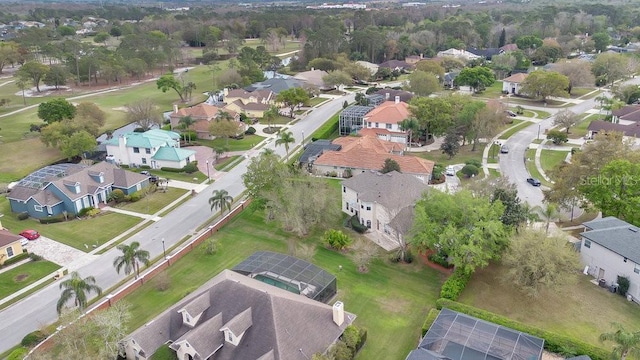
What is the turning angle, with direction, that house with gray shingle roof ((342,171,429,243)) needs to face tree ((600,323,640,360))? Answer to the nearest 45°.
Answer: approximately 90° to its right

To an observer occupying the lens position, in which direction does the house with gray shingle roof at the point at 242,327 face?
facing the viewer and to the left of the viewer

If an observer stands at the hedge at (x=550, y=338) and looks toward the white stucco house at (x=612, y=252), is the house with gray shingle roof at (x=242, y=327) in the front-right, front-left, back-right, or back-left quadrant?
back-left

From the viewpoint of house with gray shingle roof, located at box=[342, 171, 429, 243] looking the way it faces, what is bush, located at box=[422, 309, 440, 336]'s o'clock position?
The bush is roughly at 4 o'clock from the house with gray shingle roof.

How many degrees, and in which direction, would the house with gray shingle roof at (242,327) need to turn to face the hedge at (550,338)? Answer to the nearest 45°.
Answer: approximately 135° to its left

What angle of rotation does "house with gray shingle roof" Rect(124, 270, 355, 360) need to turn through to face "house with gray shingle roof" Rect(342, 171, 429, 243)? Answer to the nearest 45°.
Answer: approximately 180°

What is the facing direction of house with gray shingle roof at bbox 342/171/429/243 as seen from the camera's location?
facing away from the viewer and to the right of the viewer

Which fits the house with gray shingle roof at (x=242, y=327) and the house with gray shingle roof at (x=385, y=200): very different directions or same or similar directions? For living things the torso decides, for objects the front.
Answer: very different directions

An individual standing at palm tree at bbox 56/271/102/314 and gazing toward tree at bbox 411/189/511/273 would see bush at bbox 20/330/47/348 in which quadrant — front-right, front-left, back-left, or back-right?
back-right

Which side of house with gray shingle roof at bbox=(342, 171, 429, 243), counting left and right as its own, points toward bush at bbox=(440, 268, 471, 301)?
right

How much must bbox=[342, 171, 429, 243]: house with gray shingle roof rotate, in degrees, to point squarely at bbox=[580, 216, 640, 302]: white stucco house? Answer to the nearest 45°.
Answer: approximately 90° to its right

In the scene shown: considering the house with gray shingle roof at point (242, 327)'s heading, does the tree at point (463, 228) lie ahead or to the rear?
to the rear

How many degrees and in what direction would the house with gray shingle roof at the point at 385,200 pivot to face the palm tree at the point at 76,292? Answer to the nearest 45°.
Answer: approximately 180°

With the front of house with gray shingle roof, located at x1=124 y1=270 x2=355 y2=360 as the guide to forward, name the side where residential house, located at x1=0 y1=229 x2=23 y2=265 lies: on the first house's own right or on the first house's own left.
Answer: on the first house's own right
